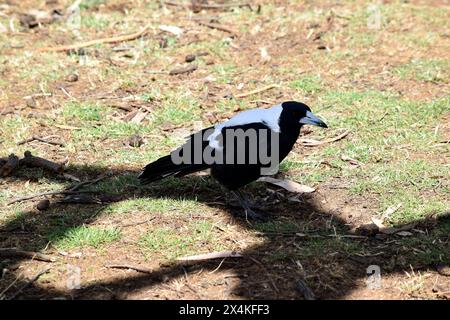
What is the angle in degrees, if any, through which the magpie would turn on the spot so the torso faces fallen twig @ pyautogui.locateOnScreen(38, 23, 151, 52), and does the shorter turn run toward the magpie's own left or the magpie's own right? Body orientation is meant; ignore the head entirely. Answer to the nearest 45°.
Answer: approximately 135° to the magpie's own left

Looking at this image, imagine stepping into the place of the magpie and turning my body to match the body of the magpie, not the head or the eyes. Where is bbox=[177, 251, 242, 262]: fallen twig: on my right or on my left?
on my right

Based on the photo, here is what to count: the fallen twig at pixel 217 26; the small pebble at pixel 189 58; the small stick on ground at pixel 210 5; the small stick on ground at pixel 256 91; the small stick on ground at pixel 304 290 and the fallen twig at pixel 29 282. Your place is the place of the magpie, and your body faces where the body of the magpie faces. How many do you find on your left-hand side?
4

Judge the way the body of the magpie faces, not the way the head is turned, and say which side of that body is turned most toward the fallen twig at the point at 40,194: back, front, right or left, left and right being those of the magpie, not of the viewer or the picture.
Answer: back

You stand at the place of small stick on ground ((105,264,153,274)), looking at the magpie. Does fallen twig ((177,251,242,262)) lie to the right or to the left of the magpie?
right

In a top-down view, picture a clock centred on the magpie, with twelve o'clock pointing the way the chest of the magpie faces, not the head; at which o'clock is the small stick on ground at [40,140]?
The small stick on ground is roughly at 7 o'clock from the magpie.

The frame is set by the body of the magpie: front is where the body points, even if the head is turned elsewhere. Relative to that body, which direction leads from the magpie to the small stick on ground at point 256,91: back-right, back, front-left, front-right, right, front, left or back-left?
left

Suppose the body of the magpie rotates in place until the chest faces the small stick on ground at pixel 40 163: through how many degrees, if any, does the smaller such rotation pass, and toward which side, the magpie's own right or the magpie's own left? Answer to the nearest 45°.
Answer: approximately 180°

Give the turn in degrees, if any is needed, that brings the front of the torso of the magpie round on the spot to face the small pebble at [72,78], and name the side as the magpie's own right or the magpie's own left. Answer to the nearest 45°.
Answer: approximately 135° to the magpie's own left

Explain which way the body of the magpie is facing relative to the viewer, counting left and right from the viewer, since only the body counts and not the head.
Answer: facing to the right of the viewer

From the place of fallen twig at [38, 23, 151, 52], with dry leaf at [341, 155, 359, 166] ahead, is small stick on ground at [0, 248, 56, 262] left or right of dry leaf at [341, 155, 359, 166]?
right

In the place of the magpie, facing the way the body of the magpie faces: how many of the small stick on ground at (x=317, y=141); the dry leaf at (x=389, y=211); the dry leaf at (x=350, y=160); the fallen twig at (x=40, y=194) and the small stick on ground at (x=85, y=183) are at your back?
2

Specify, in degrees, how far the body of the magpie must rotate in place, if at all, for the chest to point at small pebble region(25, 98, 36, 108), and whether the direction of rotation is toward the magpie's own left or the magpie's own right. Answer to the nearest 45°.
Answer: approximately 135° to the magpie's own left

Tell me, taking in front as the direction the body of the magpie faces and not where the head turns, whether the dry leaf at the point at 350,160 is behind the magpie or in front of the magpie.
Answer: in front

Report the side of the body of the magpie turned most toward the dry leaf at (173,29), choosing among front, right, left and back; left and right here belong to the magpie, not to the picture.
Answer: left
